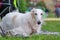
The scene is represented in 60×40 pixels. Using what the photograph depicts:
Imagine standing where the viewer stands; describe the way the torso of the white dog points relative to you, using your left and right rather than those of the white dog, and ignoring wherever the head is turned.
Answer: facing the viewer and to the right of the viewer
